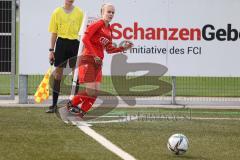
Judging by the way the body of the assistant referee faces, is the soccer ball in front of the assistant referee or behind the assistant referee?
in front

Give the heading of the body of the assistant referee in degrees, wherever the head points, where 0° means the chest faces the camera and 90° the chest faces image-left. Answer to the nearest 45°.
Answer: approximately 0°

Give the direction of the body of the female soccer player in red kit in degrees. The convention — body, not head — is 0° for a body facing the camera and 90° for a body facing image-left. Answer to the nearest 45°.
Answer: approximately 315°
